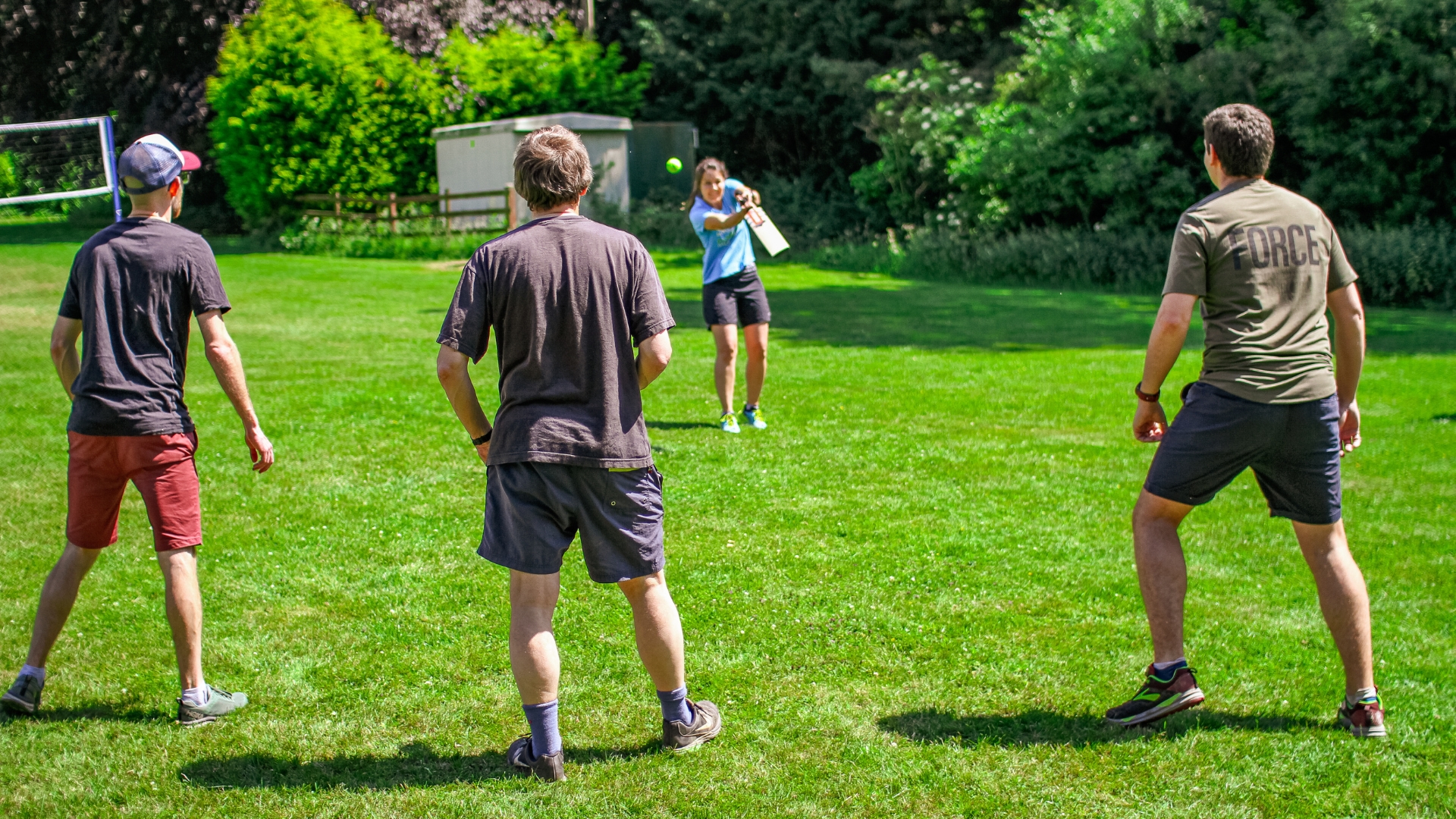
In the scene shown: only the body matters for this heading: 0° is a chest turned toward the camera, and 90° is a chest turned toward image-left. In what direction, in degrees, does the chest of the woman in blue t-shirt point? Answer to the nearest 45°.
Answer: approximately 0°

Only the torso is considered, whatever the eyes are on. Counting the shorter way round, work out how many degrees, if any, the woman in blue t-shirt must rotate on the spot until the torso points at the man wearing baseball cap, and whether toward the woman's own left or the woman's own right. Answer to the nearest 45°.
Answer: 0° — they already face them

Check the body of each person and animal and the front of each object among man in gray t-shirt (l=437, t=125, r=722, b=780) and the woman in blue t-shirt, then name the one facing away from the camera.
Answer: the man in gray t-shirt

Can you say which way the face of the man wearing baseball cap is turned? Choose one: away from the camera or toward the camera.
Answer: away from the camera

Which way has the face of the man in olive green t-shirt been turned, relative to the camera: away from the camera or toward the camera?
away from the camera

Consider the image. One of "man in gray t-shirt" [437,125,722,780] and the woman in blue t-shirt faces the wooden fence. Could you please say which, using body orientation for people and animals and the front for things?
the man in gray t-shirt

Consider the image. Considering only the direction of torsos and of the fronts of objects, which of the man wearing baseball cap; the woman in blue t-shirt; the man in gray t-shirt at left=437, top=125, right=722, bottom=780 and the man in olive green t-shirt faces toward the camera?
the woman in blue t-shirt

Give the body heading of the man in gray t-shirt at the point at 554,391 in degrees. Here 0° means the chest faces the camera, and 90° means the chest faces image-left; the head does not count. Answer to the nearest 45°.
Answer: approximately 180°

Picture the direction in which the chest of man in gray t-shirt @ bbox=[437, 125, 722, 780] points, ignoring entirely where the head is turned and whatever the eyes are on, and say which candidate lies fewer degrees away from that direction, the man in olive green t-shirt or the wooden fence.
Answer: the wooden fence

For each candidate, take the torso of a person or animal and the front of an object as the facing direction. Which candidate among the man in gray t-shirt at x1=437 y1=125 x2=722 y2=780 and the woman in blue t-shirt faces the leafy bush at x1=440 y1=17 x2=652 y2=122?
the man in gray t-shirt

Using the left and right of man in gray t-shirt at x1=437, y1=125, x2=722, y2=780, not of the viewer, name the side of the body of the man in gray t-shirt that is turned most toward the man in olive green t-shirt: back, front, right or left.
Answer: right

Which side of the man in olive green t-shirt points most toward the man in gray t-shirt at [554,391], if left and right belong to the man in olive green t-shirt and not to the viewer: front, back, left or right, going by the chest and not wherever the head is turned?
left

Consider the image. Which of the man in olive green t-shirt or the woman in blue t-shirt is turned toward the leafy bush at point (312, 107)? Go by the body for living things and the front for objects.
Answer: the man in olive green t-shirt

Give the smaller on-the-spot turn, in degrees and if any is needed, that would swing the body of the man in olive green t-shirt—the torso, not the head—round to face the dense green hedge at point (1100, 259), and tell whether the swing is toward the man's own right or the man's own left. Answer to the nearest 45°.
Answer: approximately 45° to the man's own right

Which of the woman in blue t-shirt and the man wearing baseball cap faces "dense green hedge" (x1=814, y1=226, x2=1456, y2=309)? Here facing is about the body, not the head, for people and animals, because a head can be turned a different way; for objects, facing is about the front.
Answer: the man wearing baseball cap

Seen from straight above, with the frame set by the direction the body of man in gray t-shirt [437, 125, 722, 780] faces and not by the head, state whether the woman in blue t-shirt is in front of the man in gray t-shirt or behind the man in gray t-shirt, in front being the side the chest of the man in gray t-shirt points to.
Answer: in front

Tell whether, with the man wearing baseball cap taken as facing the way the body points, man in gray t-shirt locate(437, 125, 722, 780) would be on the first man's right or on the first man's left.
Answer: on the first man's right

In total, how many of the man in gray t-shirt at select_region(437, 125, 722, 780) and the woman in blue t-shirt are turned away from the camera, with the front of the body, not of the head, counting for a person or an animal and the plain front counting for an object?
1
